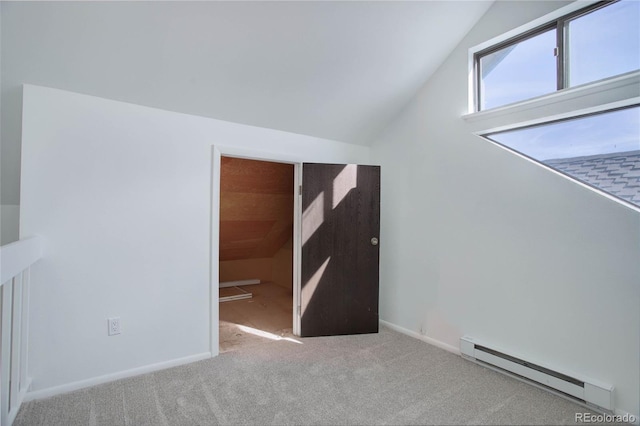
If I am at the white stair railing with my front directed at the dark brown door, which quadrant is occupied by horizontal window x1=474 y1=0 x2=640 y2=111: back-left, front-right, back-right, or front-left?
front-right

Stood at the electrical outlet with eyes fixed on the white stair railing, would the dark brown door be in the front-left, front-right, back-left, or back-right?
back-left

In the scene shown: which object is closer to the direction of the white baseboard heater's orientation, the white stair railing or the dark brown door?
the white stair railing

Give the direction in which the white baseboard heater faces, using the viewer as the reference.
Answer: facing the viewer and to the left of the viewer

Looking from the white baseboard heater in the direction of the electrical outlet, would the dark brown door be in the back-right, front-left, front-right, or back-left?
front-right

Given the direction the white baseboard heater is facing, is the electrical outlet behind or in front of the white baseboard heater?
in front

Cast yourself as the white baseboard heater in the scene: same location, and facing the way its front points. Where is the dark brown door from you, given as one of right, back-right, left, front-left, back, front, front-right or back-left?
front-right

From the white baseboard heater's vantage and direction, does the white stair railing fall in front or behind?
in front

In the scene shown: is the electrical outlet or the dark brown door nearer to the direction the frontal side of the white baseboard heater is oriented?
the electrical outlet
